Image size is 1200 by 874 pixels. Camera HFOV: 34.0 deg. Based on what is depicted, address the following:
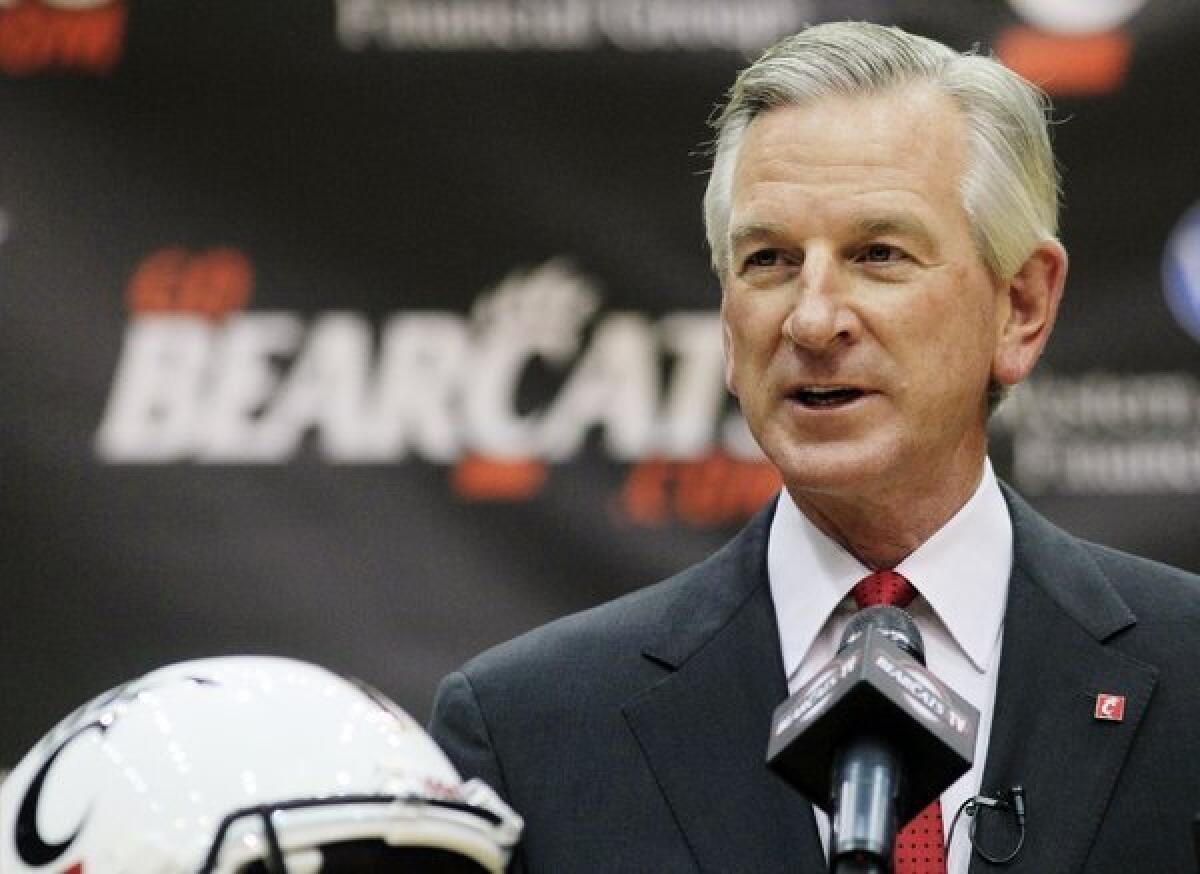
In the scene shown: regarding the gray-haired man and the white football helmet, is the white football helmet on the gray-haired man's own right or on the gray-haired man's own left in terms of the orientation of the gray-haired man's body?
on the gray-haired man's own right

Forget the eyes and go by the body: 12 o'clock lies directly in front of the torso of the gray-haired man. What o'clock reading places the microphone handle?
The microphone handle is roughly at 12 o'clock from the gray-haired man.

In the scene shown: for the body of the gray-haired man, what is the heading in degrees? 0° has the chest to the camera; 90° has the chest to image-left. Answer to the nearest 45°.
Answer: approximately 0°

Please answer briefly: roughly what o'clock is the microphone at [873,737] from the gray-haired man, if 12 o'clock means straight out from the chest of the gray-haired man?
The microphone is roughly at 12 o'clock from the gray-haired man.

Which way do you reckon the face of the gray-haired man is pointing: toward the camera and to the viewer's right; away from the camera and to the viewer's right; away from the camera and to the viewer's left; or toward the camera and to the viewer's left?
toward the camera and to the viewer's left

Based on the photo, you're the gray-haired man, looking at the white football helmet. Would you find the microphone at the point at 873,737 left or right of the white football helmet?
left
